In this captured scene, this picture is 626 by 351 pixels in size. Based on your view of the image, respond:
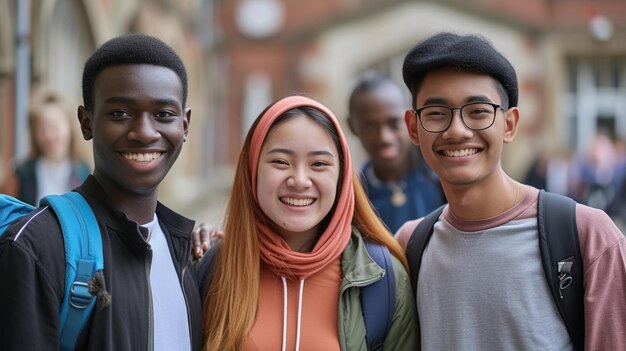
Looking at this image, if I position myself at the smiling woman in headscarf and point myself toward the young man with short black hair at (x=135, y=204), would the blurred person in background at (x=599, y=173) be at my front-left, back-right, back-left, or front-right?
back-right

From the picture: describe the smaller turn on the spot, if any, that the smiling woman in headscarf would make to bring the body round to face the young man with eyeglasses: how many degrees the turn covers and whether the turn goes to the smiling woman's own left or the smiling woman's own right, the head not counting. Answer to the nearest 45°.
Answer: approximately 90° to the smiling woman's own left

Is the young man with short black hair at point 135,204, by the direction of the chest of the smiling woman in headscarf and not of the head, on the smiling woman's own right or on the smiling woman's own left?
on the smiling woman's own right

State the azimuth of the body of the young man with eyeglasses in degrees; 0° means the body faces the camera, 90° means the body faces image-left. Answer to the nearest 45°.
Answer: approximately 45°

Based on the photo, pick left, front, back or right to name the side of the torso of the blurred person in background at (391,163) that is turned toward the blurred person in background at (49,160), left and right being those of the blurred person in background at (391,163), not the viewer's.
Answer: right

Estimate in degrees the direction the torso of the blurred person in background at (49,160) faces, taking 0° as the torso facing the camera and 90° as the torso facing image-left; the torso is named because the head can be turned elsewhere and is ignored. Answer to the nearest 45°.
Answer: approximately 0°

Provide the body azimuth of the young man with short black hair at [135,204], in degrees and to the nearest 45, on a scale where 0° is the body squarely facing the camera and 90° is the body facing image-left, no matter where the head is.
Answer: approximately 315°
